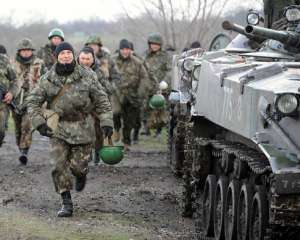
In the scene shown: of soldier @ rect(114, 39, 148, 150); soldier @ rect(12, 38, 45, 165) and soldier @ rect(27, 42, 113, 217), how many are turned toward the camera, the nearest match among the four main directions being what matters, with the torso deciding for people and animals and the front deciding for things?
3

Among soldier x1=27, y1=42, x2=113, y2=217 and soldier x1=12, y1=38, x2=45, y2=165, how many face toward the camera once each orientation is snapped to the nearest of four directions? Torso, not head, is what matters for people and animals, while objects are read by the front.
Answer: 2

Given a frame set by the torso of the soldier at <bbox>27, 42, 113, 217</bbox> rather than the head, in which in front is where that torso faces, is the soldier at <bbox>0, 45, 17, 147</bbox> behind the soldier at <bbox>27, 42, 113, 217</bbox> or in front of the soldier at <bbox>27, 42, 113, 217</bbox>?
behind

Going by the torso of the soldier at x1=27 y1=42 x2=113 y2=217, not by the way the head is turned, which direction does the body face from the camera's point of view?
toward the camera

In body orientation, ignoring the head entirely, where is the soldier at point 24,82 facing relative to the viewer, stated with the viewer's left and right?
facing the viewer

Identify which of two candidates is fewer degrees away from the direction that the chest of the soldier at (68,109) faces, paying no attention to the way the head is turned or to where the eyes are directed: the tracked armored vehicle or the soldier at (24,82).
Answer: the tracked armored vehicle

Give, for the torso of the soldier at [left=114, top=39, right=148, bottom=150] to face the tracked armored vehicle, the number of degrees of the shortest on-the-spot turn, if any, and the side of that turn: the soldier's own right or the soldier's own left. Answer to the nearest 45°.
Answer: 0° — they already face it

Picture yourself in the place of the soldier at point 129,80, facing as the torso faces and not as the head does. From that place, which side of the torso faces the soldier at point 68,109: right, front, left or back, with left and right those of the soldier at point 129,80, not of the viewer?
front

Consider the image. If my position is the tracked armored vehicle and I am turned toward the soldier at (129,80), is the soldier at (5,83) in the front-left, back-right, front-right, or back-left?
front-left

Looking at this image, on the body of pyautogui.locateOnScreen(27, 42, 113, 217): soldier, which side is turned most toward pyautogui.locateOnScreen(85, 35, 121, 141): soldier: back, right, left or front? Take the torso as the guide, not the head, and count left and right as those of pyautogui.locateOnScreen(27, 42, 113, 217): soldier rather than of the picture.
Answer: back
